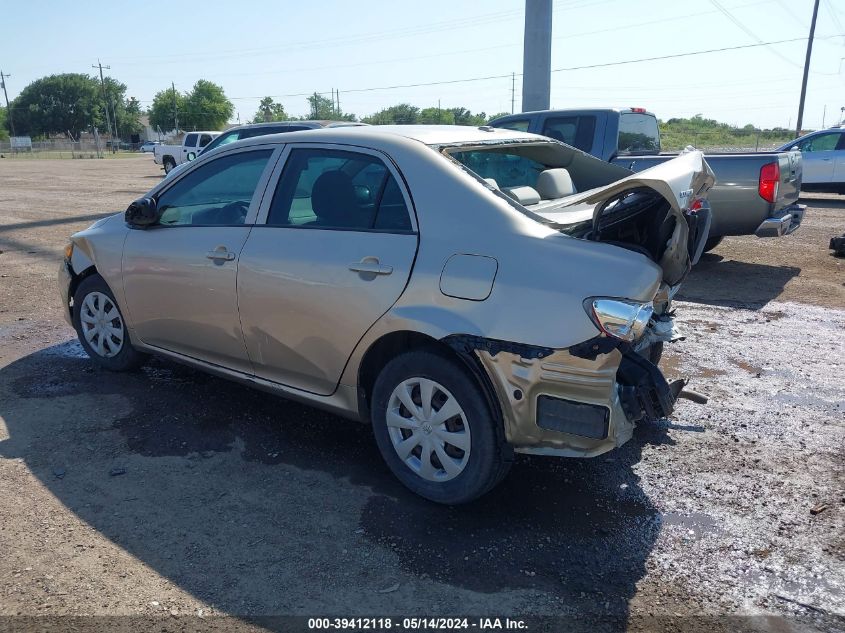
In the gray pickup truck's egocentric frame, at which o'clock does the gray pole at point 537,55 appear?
The gray pole is roughly at 1 o'clock from the gray pickup truck.

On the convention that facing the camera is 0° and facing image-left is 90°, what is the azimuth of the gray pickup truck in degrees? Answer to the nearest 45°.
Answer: approximately 135°

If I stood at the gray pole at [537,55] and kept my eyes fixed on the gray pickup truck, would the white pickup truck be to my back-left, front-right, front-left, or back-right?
back-right

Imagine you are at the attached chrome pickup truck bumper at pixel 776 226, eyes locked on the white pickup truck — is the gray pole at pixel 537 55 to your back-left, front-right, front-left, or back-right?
front-right

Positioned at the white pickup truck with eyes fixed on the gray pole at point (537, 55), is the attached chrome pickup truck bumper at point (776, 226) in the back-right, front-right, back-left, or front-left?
front-right

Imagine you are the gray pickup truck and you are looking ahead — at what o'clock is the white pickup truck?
The white pickup truck is roughly at 12 o'clock from the gray pickup truck.
